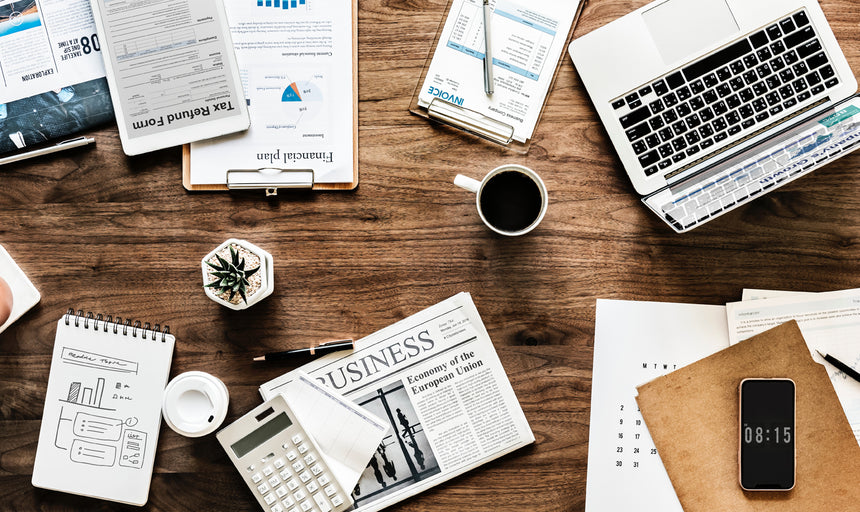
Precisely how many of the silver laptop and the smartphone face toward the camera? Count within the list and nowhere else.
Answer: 1

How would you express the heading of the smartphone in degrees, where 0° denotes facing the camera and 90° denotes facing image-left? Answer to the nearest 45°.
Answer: approximately 0°

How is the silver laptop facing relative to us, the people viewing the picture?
facing away from the viewer and to the left of the viewer

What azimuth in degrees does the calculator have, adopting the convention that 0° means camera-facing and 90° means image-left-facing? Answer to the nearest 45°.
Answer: approximately 0°
